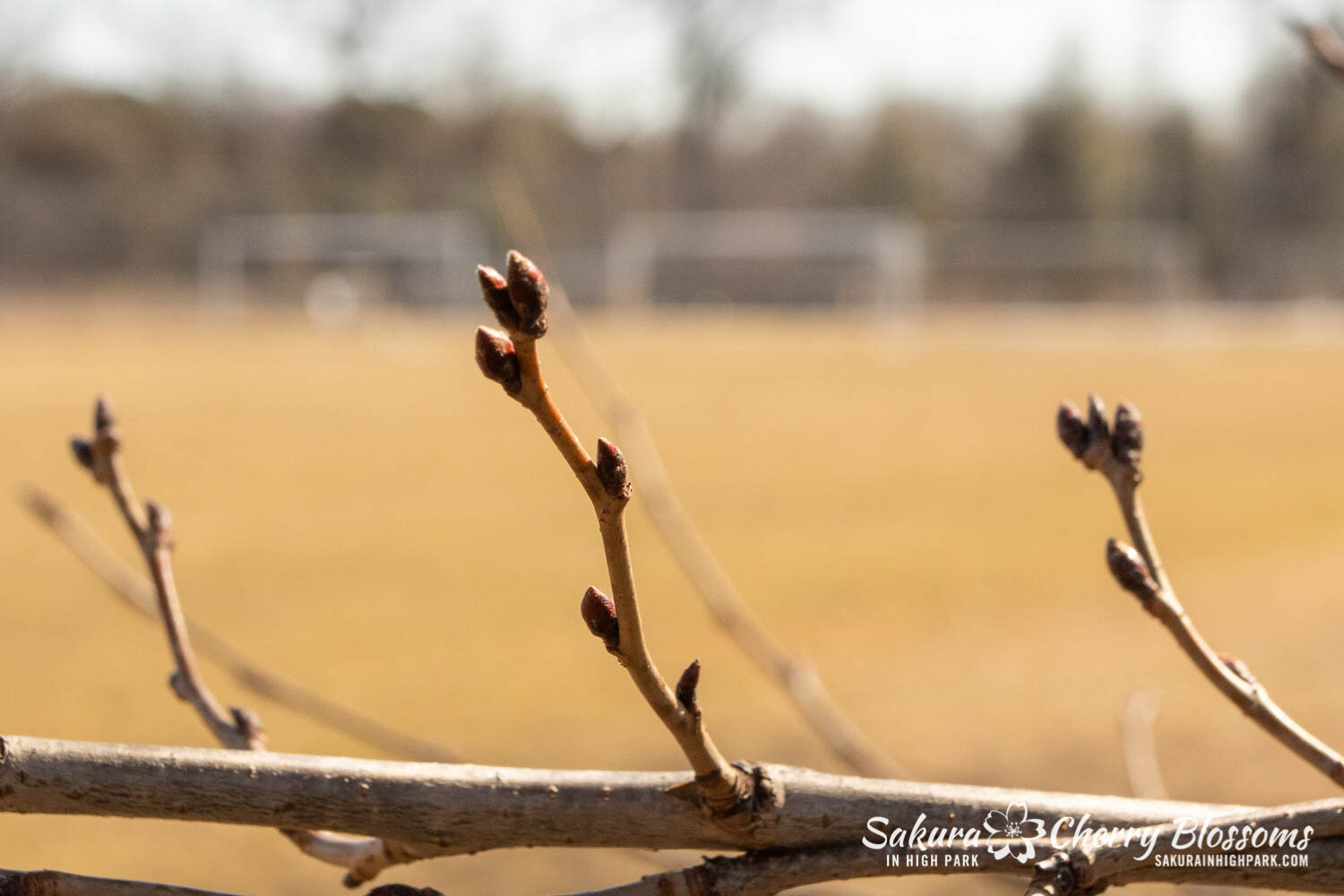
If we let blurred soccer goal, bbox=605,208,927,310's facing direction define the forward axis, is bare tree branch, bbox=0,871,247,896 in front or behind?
in front

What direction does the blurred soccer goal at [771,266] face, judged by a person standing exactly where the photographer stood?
facing the viewer

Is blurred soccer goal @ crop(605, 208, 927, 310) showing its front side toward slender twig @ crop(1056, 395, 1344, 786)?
yes

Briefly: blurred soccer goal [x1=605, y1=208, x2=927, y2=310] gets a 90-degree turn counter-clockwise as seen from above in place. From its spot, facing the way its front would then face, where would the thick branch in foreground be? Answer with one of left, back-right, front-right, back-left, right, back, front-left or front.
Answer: right

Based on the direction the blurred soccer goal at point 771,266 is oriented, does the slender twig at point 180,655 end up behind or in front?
in front

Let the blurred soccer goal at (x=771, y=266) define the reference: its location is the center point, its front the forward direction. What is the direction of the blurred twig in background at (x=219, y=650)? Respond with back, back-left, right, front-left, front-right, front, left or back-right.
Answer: front

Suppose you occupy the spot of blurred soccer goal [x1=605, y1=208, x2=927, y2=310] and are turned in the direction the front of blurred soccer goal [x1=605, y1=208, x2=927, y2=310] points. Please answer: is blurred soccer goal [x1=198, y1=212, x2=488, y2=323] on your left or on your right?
on your right

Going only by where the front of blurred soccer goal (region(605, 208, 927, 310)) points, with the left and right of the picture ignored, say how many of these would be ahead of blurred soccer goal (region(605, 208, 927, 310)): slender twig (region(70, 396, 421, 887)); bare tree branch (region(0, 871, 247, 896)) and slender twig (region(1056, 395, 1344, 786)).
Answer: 3

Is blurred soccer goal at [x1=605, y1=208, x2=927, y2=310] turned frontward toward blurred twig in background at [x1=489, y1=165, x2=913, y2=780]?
yes
